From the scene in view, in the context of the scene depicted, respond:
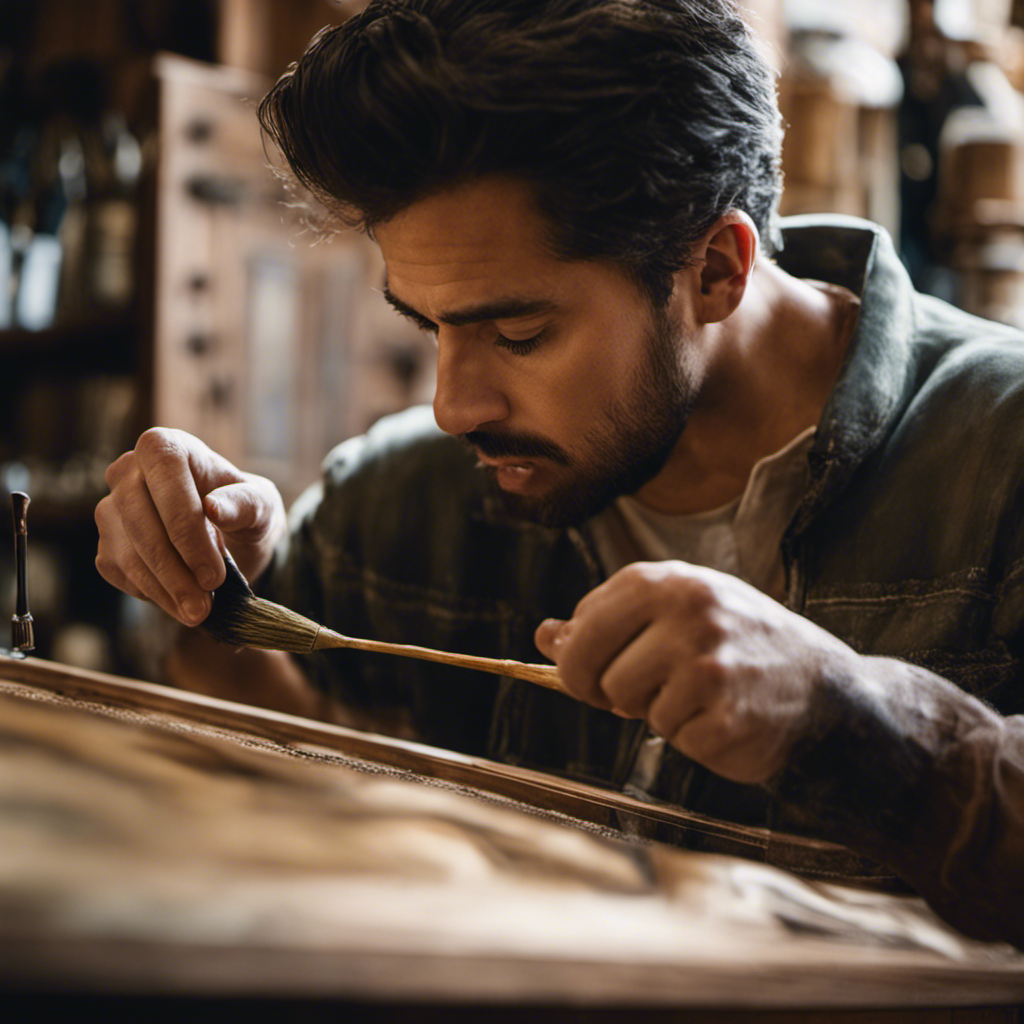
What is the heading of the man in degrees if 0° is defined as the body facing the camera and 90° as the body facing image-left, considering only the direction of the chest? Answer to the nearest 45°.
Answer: approximately 45°

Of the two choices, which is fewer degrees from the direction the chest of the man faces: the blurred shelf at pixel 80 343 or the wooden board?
the wooden board

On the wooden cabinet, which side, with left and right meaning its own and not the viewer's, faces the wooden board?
front

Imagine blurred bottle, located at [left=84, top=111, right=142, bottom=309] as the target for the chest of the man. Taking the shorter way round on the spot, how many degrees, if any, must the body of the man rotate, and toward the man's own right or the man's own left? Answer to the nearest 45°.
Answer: approximately 90° to the man's own right

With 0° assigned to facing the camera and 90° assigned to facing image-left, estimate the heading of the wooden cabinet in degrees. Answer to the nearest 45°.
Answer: approximately 0°

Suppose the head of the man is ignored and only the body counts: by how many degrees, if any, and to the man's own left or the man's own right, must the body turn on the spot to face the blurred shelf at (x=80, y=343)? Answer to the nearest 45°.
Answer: approximately 90° to the man's own right

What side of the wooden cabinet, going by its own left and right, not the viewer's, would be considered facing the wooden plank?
front

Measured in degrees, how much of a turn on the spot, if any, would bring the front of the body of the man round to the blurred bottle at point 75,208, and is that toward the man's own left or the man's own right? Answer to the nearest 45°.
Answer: approximately 90° to the man's own right

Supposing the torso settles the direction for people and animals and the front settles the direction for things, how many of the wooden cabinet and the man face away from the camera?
0

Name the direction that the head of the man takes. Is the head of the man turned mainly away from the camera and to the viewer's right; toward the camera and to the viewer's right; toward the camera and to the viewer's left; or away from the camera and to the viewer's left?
toward the camera and to the viewer's left
